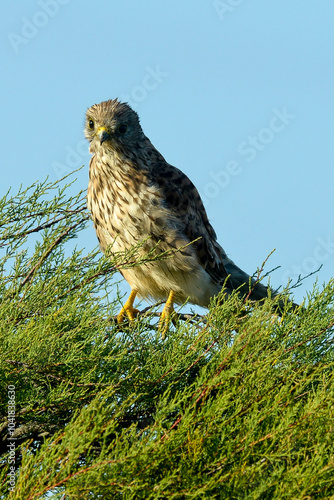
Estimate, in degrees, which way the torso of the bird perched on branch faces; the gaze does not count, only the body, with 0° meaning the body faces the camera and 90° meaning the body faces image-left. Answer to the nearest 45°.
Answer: approximately 45°
